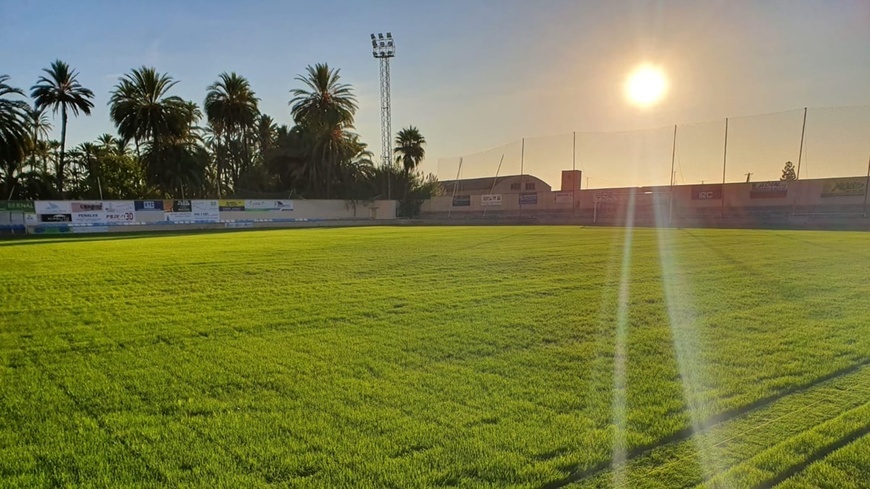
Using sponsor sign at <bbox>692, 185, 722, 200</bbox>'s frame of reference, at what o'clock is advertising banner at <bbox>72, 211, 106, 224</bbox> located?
The advertising banner is roughly at 2 o'clock from the sponsor sign.

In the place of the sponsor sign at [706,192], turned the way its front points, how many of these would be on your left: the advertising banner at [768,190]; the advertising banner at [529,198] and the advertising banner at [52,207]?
1

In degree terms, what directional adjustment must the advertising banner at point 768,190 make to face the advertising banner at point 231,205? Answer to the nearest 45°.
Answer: approximately 45° to its right

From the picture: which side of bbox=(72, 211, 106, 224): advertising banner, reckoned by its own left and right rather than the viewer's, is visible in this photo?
front

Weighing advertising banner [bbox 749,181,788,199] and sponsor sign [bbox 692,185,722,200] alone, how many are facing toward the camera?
2

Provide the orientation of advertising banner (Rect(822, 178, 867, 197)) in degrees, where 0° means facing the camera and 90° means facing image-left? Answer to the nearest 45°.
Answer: approximately 0°

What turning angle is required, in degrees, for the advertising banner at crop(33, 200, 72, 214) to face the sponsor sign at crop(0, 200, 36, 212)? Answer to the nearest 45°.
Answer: approximately 90° to its right

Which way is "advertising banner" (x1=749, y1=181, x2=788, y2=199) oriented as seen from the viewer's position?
toward the camera

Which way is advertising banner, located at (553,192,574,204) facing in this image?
toward the camera

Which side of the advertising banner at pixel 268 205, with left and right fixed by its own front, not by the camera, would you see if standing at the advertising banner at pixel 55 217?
right

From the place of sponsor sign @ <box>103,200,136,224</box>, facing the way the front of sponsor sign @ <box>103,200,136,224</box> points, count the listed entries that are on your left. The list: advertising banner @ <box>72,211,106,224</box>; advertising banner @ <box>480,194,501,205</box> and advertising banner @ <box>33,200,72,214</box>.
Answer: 1

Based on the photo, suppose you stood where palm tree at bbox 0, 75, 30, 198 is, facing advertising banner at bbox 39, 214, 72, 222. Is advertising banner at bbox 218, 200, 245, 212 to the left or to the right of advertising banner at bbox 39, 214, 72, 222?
left

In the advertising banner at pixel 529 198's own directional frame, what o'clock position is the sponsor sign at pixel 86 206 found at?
The sponsor sign is roughly at 2 o'clock from the advertising banner.

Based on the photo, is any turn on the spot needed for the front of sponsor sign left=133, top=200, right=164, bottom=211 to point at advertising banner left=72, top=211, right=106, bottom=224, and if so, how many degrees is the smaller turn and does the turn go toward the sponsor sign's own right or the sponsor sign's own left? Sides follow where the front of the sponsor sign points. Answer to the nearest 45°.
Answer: approximately 90° to the sponsor sign's own right
